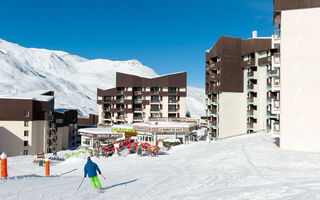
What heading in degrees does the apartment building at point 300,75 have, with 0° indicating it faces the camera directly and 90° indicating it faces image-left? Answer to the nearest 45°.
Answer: approximately 90°
